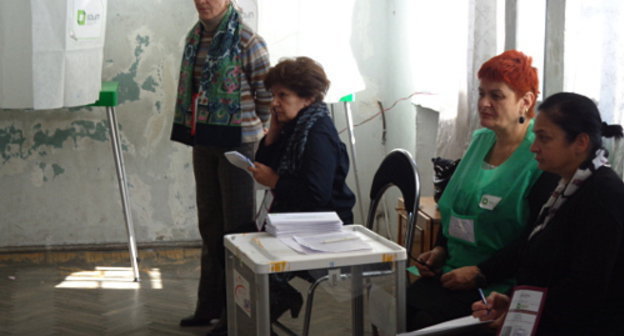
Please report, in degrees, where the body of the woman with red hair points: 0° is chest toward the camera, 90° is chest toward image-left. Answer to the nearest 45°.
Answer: approximately 45°

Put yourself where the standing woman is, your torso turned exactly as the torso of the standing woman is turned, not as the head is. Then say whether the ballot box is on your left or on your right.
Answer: on your left

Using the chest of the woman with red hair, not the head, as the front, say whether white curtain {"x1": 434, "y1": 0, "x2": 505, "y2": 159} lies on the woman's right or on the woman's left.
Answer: on the woman's right

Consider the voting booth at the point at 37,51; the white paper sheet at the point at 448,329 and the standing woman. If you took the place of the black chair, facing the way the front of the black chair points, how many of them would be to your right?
2

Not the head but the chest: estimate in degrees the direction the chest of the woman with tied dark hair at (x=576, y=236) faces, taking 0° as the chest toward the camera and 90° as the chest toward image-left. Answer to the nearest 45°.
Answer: approximately 90°

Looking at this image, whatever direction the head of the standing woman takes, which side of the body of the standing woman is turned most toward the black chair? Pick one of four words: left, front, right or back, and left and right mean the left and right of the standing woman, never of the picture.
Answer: left

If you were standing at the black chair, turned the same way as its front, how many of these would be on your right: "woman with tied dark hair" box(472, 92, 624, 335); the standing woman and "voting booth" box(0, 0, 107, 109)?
2
